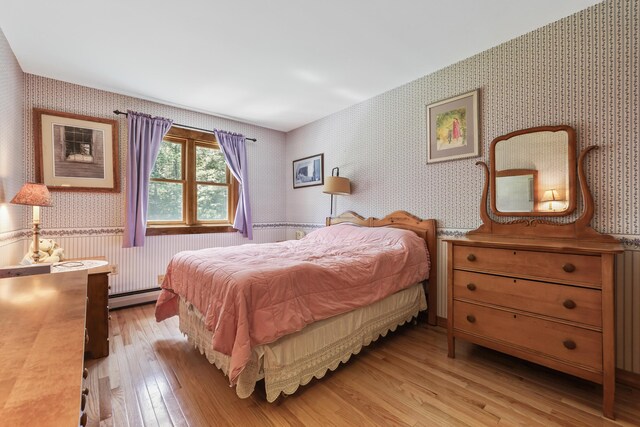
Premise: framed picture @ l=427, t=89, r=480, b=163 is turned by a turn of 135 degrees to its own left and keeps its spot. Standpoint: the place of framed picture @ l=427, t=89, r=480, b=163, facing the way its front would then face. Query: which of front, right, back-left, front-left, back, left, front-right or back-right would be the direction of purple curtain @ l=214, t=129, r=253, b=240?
back

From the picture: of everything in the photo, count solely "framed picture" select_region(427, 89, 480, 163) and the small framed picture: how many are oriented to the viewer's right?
0

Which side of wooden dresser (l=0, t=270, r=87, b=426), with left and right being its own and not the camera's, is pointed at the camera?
right

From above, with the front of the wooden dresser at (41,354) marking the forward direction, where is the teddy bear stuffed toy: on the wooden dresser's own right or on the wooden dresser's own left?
on the wooden dresser's own left

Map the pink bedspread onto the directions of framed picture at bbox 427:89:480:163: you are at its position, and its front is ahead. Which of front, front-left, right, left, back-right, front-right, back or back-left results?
front

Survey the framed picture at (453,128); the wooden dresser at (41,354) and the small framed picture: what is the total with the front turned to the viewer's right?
1

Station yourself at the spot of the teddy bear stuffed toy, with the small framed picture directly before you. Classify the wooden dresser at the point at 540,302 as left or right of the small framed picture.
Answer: right

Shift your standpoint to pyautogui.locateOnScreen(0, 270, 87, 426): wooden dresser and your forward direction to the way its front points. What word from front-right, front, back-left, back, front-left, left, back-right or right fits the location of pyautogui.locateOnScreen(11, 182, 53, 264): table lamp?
left

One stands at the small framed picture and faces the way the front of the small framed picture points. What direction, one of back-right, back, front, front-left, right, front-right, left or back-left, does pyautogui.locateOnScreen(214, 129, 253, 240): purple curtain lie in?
front-right

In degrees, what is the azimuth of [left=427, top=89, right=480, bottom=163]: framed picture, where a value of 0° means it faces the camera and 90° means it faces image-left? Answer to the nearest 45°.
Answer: approximately 45°

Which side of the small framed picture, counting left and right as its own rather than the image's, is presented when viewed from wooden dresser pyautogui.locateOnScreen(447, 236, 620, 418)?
left

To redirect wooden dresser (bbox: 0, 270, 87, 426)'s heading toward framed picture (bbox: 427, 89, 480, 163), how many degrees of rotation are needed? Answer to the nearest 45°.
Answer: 0° — it already faces it
